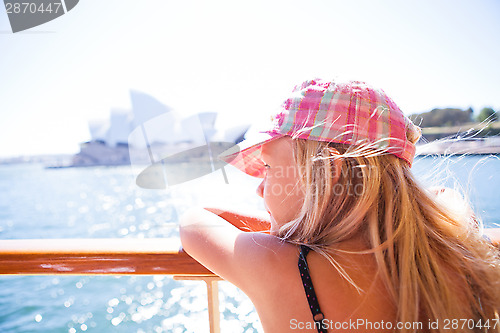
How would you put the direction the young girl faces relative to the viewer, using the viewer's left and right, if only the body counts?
facing away from the viewer and to the left of the viewer

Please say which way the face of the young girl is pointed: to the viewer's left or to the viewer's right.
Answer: to the viewer's left
